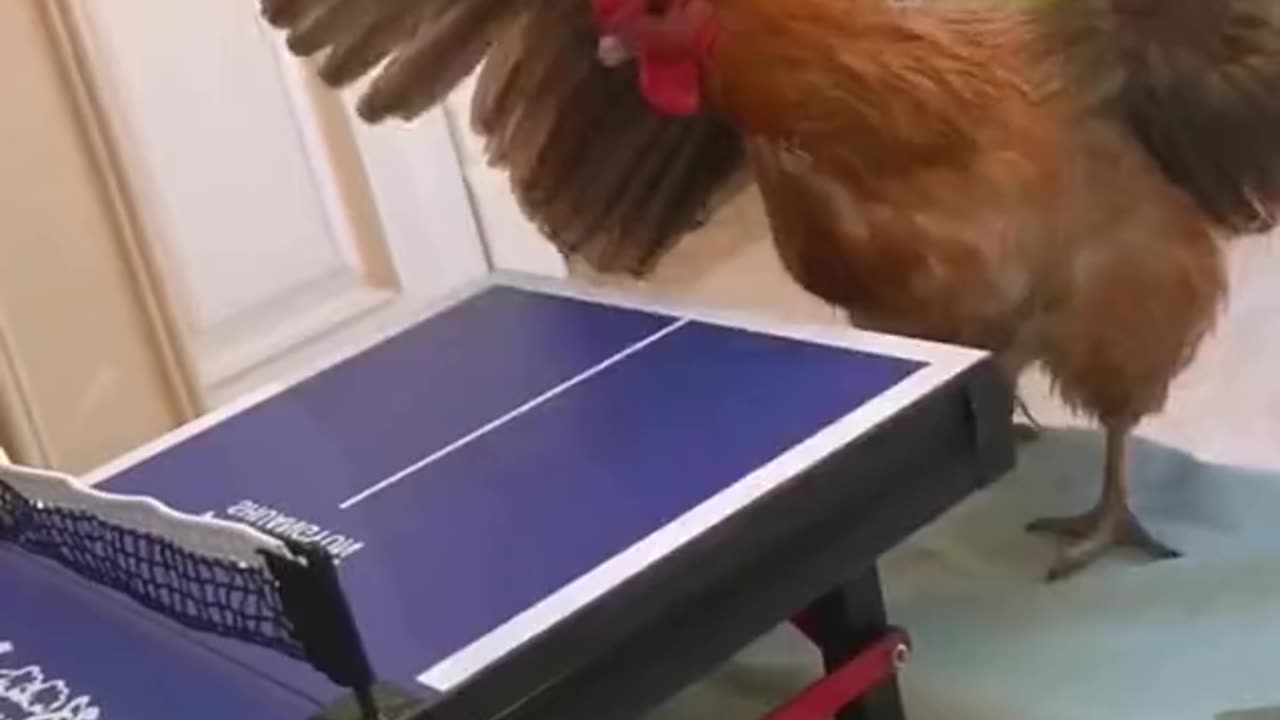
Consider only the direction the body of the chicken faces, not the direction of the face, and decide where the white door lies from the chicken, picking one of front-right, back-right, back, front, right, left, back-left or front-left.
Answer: right

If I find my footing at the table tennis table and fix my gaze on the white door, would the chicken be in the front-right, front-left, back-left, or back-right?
front-right

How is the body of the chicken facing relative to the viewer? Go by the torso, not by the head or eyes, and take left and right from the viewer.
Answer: facing the viewer and to the left of the viewer
